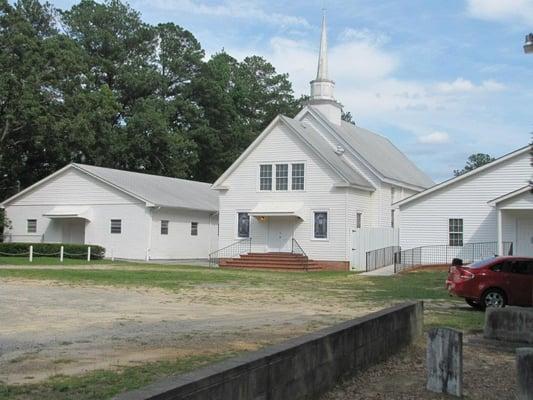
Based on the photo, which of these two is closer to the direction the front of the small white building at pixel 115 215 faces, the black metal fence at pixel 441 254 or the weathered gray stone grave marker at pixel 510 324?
the weathered gray stone grave marker

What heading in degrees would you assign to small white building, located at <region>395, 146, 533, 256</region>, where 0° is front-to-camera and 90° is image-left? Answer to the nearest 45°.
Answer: approximately 0°

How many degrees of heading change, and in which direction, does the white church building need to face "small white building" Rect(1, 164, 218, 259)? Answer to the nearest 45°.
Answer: approximately 45° to its right

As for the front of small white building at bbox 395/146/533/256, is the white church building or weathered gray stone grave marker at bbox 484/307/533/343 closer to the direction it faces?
the weathered gray stone grave marker

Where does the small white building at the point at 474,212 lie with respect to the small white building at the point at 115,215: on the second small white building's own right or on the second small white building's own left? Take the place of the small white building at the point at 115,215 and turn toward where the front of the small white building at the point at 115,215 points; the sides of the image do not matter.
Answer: on the second small white building's own left

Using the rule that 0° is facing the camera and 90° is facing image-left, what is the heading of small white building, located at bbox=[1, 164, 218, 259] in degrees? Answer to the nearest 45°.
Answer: approximately 45°

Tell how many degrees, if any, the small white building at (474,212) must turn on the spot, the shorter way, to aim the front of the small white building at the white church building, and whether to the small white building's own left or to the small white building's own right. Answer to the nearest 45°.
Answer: approximately 90° to the small white building's own right

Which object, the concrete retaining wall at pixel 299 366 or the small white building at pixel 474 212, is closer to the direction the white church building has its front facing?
the concrete retaining wall

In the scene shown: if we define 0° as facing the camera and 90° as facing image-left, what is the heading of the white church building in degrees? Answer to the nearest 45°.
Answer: approximately 45°

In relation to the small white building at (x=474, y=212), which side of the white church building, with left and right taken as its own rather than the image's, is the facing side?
left

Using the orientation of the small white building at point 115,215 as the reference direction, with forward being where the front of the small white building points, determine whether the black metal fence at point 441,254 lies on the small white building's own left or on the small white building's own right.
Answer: on the small white building's own left

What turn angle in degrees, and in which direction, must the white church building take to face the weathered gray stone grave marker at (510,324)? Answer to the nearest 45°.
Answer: approximately 45° to its left
